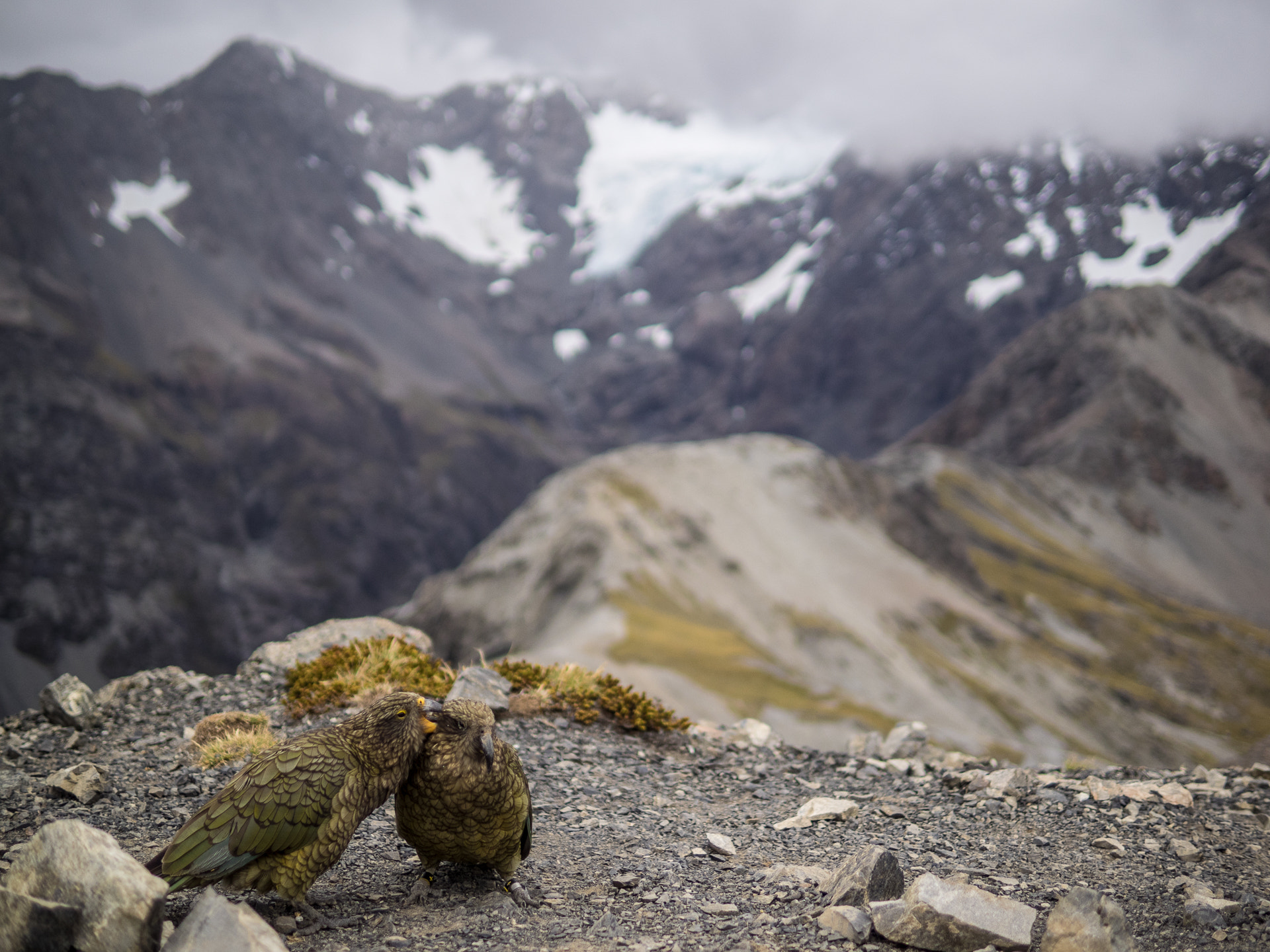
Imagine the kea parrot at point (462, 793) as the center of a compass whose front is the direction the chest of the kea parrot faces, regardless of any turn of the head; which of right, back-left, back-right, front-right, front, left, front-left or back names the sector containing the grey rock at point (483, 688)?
back

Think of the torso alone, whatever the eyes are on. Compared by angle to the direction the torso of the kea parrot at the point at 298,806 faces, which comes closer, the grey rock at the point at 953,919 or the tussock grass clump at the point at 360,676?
the grey rock

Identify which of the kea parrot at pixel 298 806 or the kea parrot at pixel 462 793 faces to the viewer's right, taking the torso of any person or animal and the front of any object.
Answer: the kea parrot at pixel 298 806

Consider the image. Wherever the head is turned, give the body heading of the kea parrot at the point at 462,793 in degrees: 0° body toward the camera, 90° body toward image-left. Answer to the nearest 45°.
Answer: approximately 0°

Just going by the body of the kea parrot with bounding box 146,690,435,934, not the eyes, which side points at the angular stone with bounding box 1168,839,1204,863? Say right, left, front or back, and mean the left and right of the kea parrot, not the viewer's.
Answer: front

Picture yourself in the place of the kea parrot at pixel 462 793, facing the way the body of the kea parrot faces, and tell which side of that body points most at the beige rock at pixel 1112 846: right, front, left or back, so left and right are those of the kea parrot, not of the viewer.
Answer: left

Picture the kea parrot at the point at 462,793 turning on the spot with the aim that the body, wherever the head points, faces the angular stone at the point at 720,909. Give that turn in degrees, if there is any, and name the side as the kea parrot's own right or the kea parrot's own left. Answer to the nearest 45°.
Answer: approximately 90° to the kea parrot's own left

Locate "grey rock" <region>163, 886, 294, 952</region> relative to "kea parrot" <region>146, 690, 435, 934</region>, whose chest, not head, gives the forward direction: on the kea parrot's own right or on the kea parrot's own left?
on the kea parrot's own right

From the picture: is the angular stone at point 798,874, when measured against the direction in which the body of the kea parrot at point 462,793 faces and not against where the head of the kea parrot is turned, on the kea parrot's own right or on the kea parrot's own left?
on the kea parrot's own left

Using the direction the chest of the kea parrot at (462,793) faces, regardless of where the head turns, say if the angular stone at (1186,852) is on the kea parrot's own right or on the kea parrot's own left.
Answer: on the kea parrot's own left

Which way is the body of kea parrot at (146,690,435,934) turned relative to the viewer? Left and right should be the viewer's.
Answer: facing to the right of the viewer

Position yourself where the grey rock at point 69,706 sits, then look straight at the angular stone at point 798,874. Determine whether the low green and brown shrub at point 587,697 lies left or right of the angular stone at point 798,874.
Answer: left

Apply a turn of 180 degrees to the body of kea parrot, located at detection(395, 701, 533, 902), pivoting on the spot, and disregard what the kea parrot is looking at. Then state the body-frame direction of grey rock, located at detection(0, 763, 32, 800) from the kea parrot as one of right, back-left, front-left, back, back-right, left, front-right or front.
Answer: front-left

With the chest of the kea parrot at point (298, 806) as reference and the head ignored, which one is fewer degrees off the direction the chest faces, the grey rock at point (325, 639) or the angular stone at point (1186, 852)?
the angular stone

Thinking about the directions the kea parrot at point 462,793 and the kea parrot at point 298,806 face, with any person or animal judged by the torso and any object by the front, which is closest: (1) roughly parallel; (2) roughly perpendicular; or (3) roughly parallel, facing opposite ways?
roughly perpendicular
